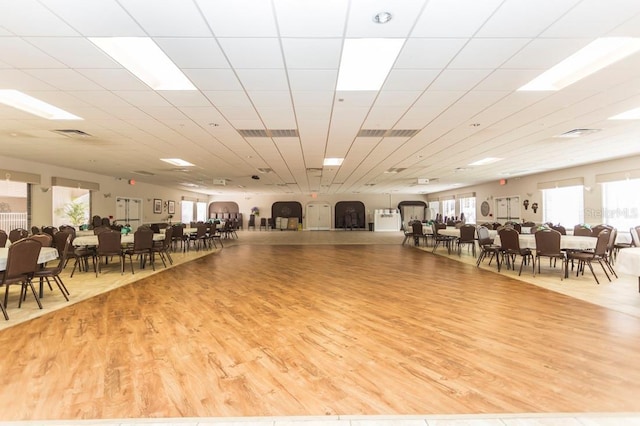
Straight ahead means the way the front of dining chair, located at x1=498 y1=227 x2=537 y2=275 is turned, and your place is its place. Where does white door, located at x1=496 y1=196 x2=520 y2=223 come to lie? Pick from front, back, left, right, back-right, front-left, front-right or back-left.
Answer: front-left

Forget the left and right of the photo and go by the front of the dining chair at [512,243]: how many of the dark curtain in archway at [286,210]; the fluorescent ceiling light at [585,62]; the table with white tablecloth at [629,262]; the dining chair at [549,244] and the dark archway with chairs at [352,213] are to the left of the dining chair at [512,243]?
2

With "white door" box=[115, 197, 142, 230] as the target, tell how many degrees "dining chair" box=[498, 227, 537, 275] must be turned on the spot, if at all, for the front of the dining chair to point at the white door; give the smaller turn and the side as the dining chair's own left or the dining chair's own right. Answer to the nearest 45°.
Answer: approximately 135° to the dining chair's own left

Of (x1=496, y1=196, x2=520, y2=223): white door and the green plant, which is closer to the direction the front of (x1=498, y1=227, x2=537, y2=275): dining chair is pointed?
the white door

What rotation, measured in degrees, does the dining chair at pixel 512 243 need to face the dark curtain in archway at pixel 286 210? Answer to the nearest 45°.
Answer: approximately 90° to its left

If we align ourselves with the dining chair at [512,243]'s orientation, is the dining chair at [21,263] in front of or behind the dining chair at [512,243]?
behind

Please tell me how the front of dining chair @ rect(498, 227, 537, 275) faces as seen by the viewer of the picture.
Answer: facing away from the viewer and to the right of the viewer

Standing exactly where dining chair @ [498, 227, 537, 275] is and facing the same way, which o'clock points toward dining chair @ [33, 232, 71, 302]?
dining chair @ [33, 232, 71, 302] is roughly at 6 o'clock from dining chair @ [498, 227, 537, 275].

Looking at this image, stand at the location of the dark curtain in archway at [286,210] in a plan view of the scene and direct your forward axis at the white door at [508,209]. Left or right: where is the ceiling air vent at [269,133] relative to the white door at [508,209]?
right

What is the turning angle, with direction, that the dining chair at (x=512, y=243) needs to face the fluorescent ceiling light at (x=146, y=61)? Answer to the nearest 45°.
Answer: approximately 180°

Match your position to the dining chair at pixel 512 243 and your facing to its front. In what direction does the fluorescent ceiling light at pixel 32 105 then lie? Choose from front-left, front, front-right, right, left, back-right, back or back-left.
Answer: back
